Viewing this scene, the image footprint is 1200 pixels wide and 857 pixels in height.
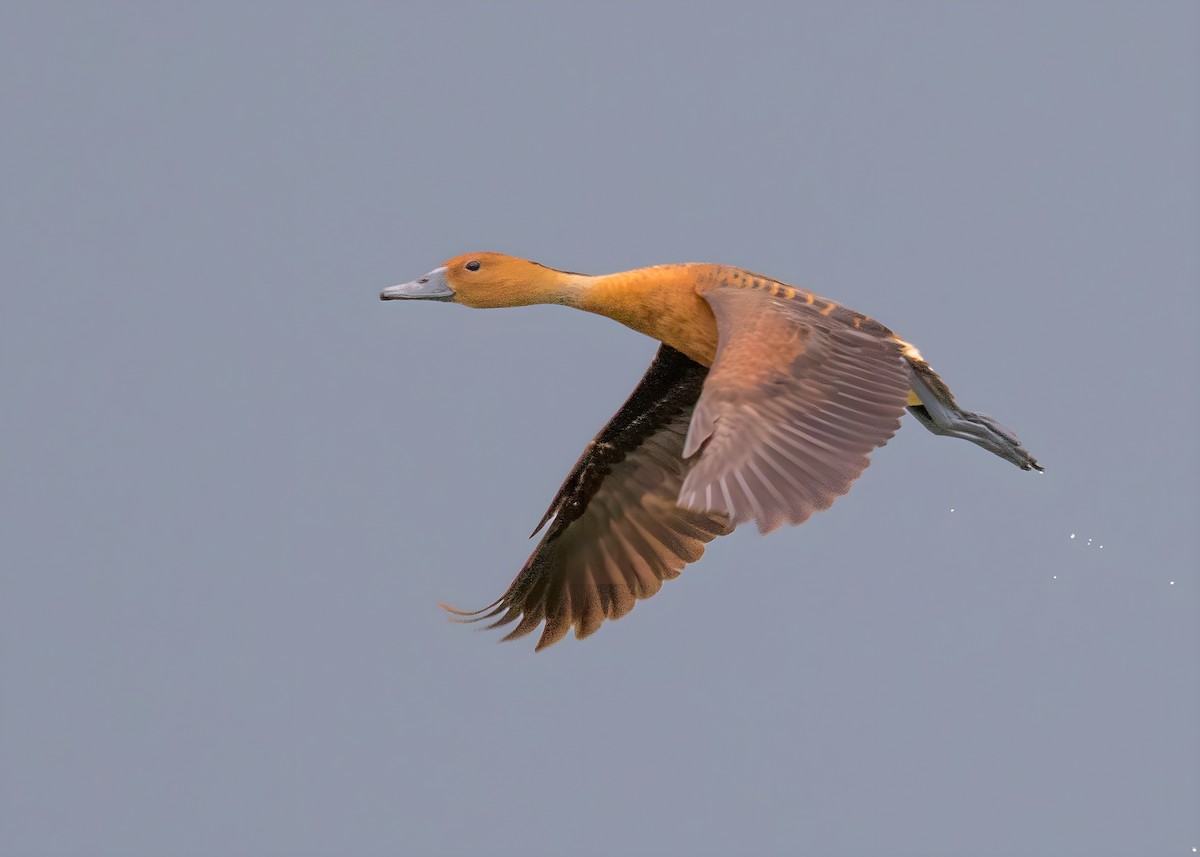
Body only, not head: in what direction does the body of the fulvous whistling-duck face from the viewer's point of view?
to the viewer's left
